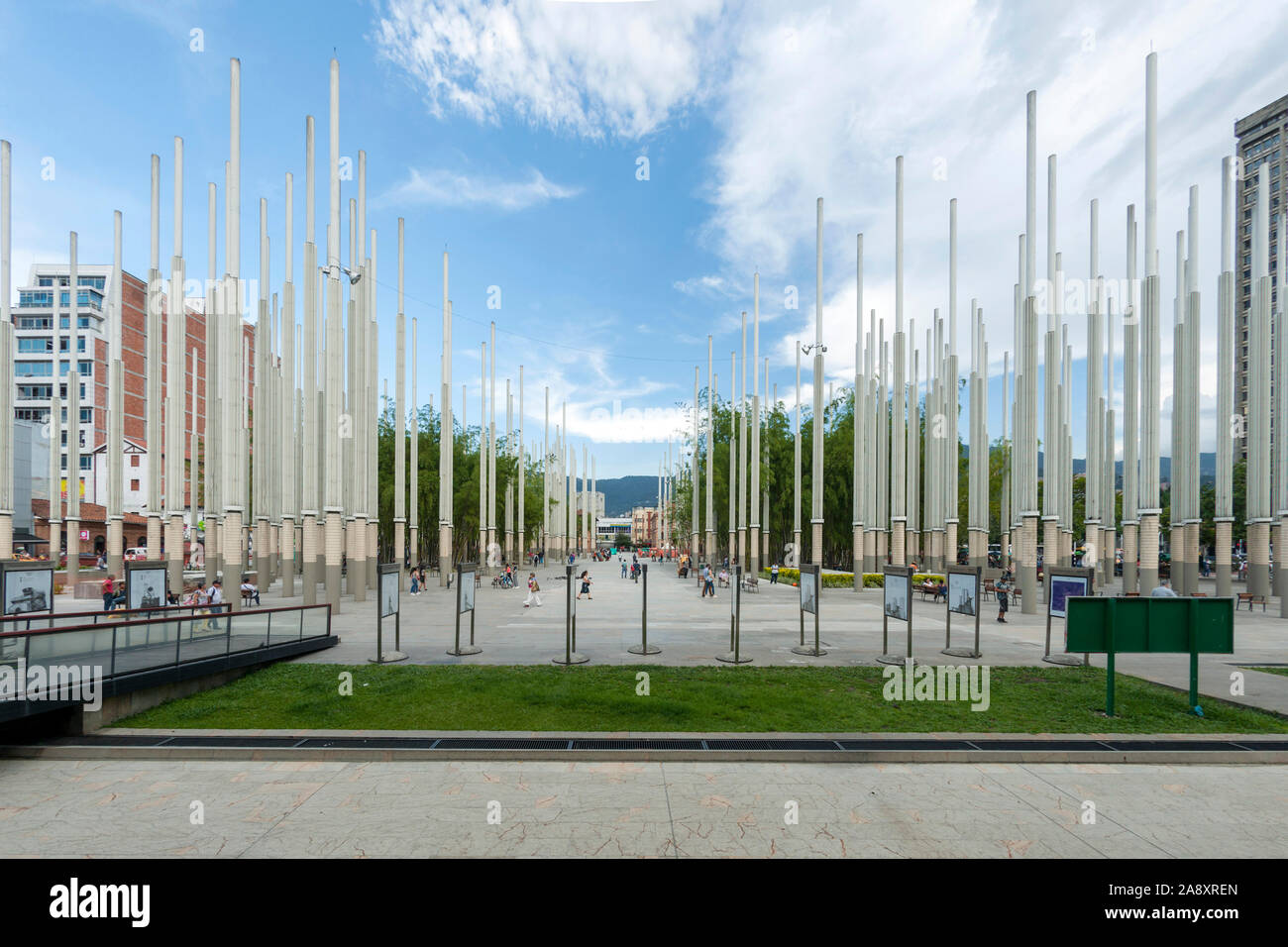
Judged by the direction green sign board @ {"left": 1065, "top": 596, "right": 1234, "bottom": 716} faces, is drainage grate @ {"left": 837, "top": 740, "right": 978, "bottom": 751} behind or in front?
behind

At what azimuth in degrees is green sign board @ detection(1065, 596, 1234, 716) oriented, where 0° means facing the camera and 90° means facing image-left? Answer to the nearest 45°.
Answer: approximately 180°

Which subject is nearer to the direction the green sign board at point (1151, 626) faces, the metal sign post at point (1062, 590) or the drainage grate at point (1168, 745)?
the metal sign post

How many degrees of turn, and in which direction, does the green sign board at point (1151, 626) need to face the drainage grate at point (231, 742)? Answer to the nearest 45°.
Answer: approximately 135° to its left

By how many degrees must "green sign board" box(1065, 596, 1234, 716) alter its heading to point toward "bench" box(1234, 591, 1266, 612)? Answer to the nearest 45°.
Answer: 0° — it already faces it

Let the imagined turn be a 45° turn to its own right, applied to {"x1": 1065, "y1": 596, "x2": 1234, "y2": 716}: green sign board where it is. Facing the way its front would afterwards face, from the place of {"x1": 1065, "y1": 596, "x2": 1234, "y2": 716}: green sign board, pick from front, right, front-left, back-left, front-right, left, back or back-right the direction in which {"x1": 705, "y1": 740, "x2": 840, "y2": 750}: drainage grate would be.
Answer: back

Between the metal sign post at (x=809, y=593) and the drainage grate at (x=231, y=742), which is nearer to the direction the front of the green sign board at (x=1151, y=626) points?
the metal sign post

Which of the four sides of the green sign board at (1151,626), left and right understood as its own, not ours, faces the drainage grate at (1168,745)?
back

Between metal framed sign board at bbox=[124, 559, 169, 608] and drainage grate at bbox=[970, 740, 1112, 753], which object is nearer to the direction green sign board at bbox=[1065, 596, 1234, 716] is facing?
the metal framed sign board

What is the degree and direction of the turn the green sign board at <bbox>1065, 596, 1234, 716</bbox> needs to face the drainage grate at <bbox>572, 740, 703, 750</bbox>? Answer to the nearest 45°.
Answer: approximately 135° to its left

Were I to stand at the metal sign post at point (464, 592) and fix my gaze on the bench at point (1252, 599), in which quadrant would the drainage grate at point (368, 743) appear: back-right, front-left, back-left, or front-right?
back-right

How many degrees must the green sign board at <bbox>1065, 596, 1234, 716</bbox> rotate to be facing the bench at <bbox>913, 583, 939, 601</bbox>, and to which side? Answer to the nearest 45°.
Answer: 0° — it already faces it
